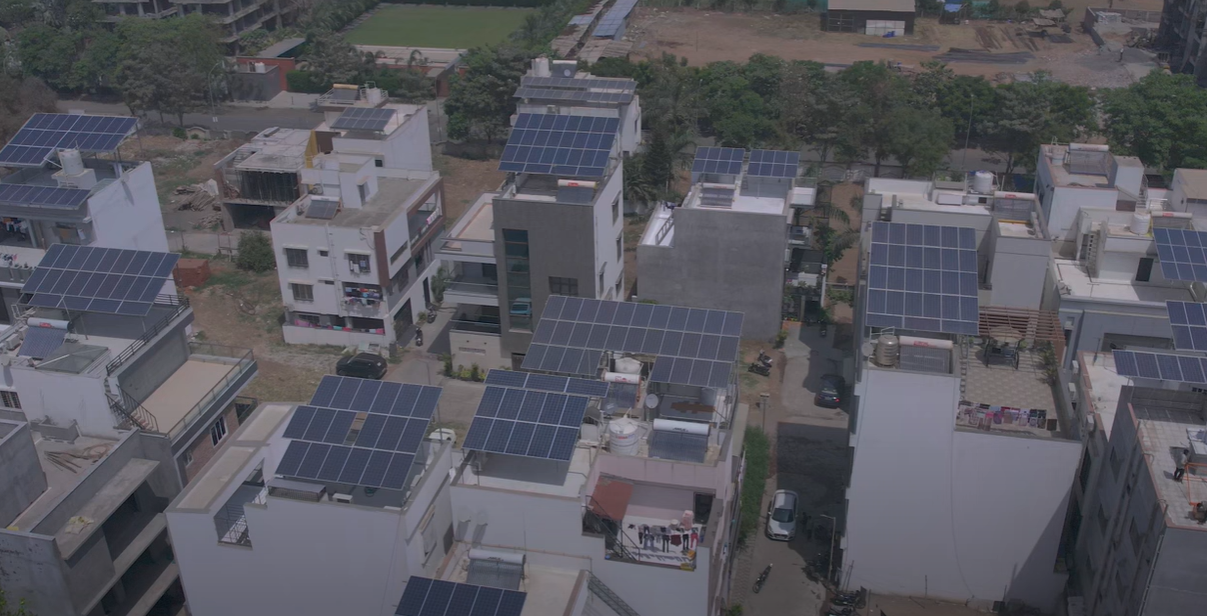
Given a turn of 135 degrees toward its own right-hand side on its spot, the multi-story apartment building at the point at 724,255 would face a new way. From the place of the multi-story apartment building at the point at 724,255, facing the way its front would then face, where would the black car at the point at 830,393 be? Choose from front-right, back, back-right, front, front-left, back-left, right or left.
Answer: left

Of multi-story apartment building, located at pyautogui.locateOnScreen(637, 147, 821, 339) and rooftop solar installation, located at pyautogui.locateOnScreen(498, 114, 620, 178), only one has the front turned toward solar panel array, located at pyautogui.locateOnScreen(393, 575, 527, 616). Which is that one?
the rooftop solar installation

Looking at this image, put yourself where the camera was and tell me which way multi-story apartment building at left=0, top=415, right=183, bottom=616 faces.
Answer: facing the viewer and to the right of the viewer

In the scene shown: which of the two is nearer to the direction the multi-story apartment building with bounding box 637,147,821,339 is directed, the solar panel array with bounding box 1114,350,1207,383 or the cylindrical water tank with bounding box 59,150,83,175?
the solar panel array

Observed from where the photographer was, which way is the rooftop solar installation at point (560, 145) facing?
facing the viewer

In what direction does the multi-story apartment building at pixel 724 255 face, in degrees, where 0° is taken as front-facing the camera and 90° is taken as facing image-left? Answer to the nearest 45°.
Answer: approximately 270°

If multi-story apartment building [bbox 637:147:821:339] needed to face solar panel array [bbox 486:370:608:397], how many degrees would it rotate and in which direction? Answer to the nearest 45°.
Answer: approximately 90° to its right

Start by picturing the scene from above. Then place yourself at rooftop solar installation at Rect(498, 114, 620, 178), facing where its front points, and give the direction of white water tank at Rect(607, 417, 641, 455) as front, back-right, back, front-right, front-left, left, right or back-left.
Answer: front
